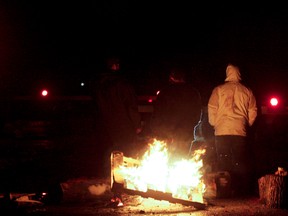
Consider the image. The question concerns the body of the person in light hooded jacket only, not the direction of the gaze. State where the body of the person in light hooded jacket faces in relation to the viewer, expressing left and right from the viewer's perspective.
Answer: facing away from the viewer

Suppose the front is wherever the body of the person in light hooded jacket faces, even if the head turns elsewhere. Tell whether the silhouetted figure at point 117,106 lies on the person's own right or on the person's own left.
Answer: on the person's own left

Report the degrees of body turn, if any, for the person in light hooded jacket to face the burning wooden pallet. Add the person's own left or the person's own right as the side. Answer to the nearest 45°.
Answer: approximately 135° to the person's own left
